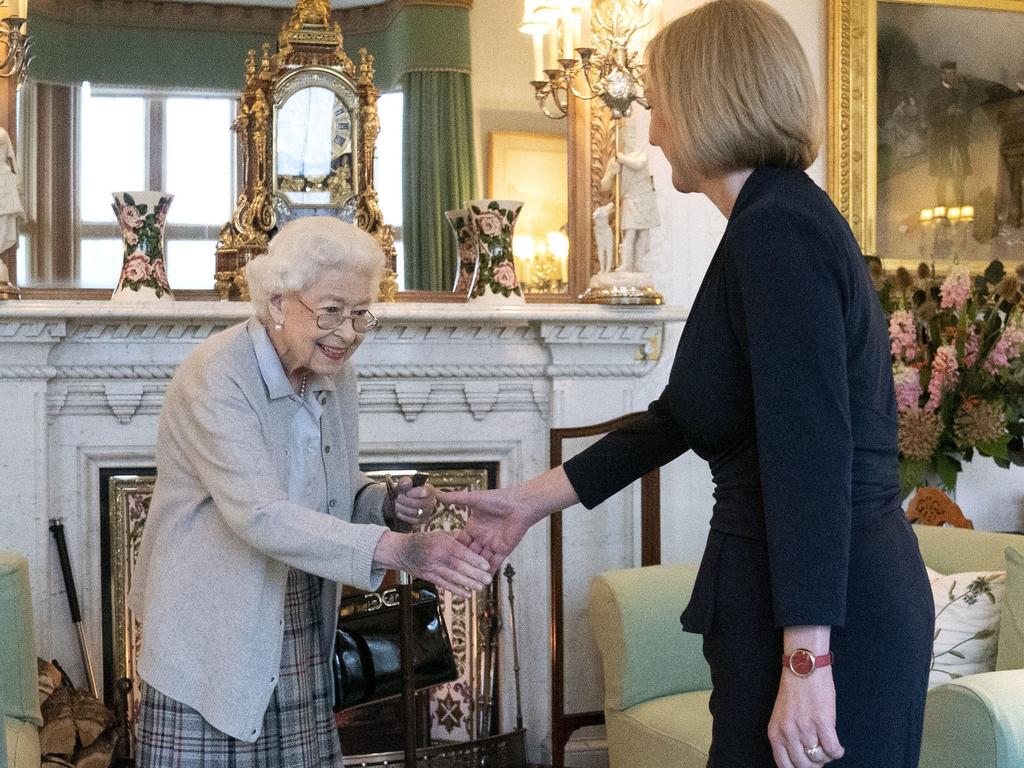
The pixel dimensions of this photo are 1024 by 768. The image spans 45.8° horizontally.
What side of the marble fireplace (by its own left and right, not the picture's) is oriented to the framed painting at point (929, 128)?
left

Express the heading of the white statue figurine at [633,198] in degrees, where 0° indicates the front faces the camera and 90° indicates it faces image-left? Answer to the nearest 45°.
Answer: approximately 45°

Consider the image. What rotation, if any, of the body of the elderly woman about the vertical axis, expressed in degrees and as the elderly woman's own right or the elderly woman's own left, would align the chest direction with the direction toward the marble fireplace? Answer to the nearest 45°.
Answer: approximately 135° to the elderly woman's own left
